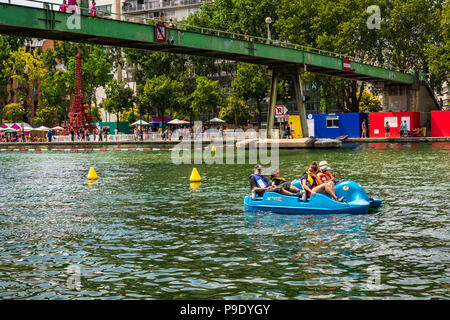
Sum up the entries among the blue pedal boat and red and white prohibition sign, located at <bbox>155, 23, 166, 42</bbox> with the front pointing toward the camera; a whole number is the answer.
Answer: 1

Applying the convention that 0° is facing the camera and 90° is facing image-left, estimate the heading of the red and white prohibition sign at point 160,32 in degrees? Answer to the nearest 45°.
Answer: approximately 0°

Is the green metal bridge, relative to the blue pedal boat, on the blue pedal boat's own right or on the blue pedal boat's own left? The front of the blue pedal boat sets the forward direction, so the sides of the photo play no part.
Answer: on the blue pedal boat's own left

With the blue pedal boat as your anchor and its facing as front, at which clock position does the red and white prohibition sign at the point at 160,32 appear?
The red and white prohibition sign is roughly at 8 o'clock from the blue pedal boat.

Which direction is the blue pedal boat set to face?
to the viewer's right

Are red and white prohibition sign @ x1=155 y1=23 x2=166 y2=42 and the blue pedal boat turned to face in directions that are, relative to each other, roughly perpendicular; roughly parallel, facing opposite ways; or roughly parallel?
roughly perpendicular
